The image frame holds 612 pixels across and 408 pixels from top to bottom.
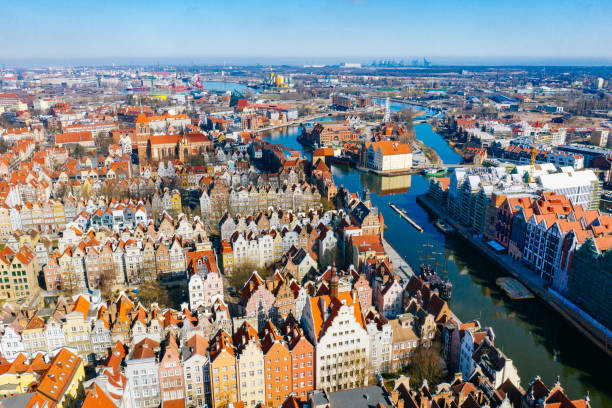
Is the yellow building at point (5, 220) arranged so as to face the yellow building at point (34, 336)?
yes

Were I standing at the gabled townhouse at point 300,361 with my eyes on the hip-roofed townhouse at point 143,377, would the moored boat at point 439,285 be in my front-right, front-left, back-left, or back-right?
back-right

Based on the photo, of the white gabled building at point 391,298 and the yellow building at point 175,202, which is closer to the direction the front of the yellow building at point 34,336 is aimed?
the white gabled building

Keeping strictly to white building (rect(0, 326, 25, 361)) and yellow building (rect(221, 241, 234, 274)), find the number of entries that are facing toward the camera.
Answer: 2

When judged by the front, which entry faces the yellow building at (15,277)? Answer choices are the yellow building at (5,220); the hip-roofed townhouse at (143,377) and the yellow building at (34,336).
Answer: the yellow building at (5,220)

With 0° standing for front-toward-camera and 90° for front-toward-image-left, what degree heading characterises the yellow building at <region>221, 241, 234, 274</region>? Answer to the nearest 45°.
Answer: approximately 0°

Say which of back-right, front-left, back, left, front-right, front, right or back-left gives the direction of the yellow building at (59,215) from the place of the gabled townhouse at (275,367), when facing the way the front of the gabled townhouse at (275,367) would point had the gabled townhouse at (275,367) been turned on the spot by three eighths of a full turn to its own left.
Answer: left

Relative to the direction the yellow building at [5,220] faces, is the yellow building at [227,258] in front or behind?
in front

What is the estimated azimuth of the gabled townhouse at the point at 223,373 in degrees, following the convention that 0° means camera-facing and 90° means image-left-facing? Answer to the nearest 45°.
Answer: approximately 0°

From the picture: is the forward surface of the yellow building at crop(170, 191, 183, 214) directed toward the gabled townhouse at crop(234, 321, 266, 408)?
yes
